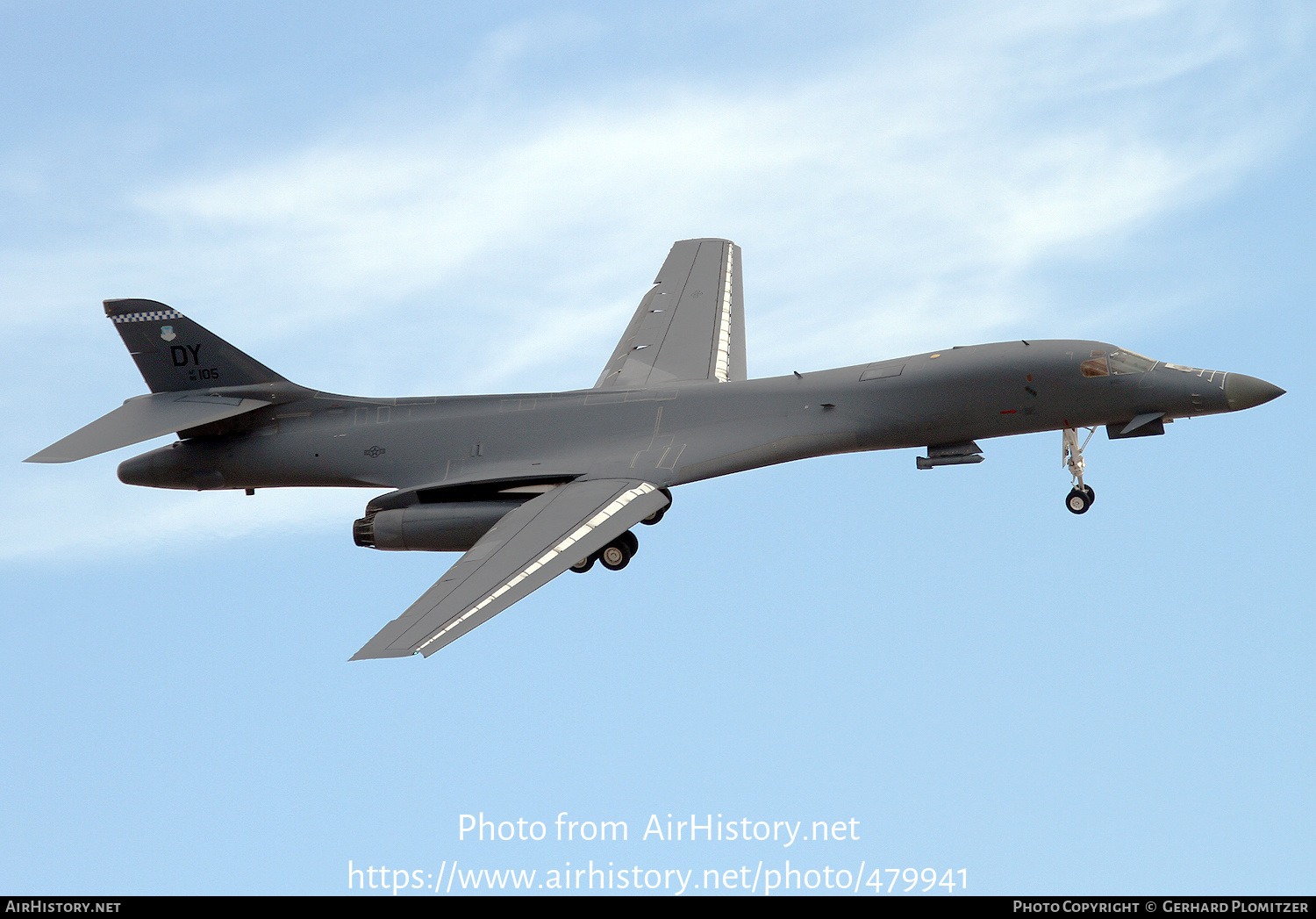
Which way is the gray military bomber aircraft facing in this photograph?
to the viewer's right
